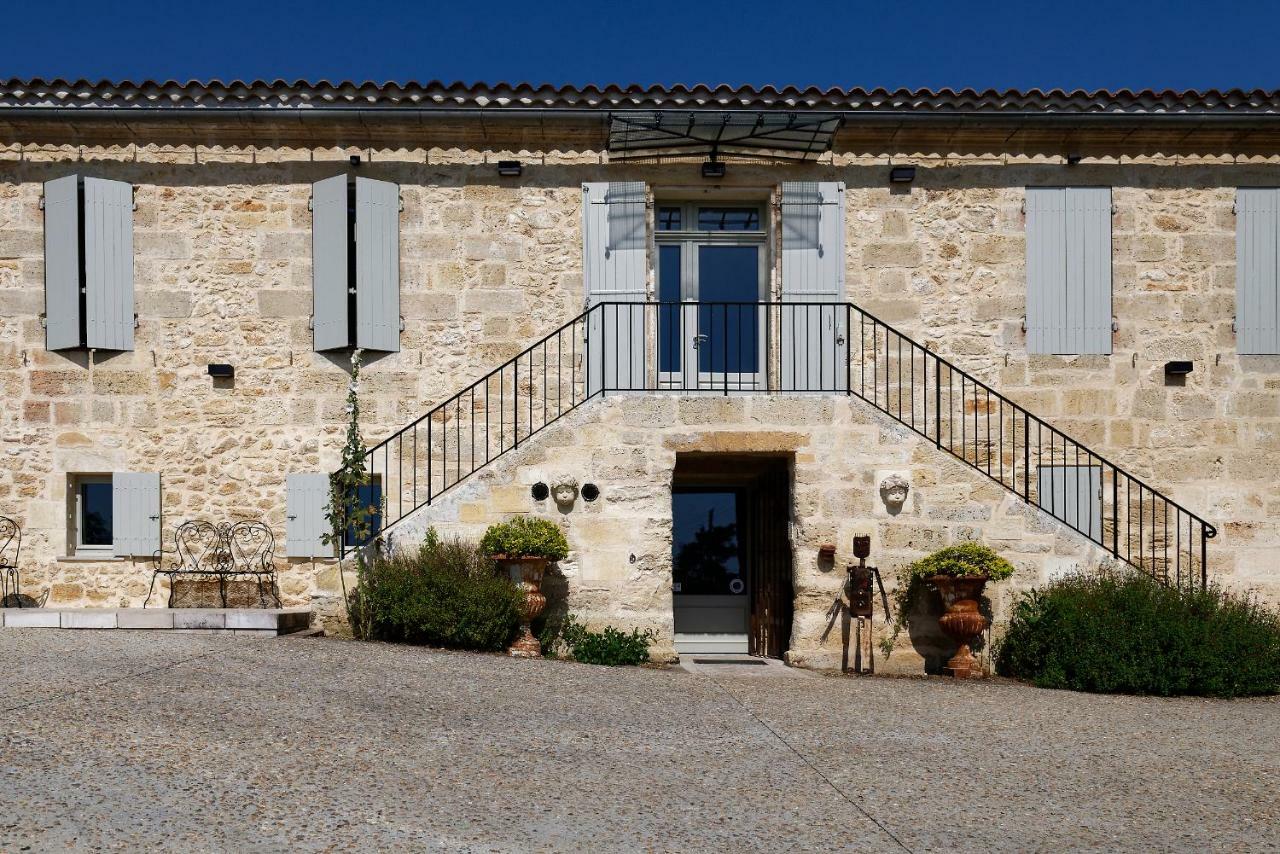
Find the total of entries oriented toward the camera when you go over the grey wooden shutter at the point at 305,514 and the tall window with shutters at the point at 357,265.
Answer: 2

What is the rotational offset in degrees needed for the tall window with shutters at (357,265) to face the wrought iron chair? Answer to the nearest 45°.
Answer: approximately 90° to its right

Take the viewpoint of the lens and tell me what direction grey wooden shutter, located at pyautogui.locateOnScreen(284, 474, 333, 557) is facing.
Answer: facing the viewer

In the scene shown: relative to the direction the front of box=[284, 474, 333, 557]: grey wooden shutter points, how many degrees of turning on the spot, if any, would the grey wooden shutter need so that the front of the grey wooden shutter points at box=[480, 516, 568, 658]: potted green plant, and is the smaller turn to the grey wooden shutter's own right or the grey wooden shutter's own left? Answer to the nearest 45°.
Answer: approximately 45° to the grey wooden shutter's own left

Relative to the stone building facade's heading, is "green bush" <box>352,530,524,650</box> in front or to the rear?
in front

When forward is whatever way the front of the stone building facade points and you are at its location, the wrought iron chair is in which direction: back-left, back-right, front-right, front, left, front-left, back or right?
right

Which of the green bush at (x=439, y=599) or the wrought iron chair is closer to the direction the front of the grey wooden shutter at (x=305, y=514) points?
the green bush

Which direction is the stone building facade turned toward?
toward the camera
